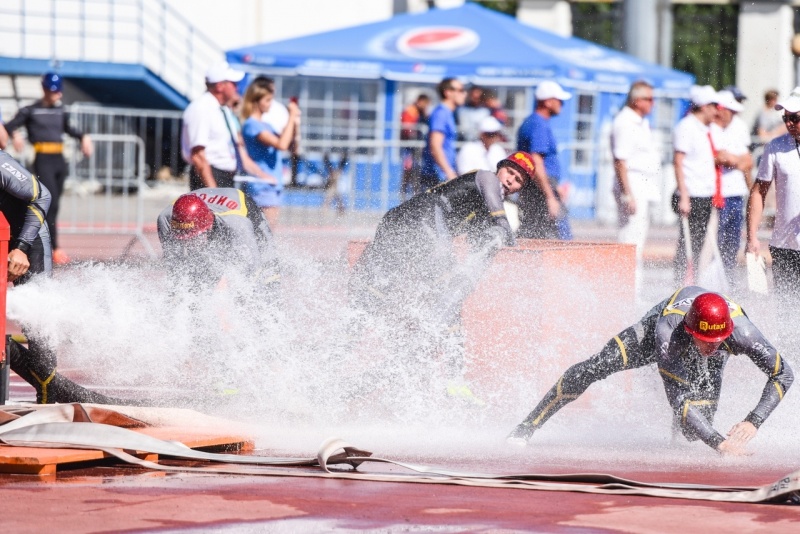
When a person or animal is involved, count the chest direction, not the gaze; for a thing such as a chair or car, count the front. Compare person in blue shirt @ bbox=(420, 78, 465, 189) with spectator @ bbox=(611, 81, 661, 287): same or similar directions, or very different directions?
same or similar directions

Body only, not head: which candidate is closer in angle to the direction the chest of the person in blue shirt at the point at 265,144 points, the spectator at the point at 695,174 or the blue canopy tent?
the spectator

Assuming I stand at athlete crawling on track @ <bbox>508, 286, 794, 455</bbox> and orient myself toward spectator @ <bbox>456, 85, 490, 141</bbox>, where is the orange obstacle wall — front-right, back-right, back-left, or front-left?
front-left

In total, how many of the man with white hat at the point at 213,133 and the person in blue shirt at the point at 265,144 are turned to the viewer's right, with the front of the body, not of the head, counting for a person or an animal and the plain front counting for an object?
2

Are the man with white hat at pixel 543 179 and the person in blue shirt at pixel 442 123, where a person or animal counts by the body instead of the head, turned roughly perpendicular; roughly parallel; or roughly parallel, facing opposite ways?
roughly parallel

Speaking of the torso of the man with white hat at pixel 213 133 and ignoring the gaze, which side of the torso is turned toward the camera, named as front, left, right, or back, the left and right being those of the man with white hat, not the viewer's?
right
